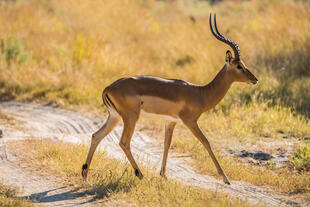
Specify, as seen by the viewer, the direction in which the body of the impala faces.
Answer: to the viewer's right

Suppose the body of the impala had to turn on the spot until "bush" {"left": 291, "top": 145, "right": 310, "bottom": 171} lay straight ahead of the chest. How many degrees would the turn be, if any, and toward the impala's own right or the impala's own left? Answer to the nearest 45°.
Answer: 0° — it already faces it
